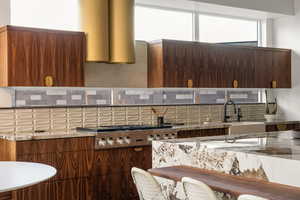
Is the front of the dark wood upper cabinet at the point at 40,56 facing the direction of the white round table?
yes

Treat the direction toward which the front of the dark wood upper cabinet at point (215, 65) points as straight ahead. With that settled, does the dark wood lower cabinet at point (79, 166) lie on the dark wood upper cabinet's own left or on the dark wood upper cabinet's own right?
on the dark wood upper cabinet's own right

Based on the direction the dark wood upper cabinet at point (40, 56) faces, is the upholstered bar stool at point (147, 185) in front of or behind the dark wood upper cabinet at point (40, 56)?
in front

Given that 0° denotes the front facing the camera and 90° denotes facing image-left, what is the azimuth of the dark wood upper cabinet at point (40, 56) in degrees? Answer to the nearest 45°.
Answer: approximately 0°

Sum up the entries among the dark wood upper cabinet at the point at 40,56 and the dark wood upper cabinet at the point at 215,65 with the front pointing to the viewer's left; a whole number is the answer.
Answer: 0

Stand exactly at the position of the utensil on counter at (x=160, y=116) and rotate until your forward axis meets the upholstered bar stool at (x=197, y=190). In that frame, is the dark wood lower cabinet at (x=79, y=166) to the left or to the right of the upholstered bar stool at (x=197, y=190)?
right

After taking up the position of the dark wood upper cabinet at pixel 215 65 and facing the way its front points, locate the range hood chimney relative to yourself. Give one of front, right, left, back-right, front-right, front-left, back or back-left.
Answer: right

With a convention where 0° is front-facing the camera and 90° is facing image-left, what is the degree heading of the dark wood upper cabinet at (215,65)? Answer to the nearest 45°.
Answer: approximately 315°
